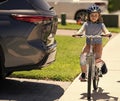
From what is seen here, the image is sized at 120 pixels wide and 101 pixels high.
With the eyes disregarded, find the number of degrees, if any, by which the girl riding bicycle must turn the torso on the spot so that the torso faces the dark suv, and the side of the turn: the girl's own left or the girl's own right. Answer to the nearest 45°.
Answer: approximately 90° to the girl's own right

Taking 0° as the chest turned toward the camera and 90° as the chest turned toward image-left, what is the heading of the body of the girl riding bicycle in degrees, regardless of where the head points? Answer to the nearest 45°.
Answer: approximately 0°
